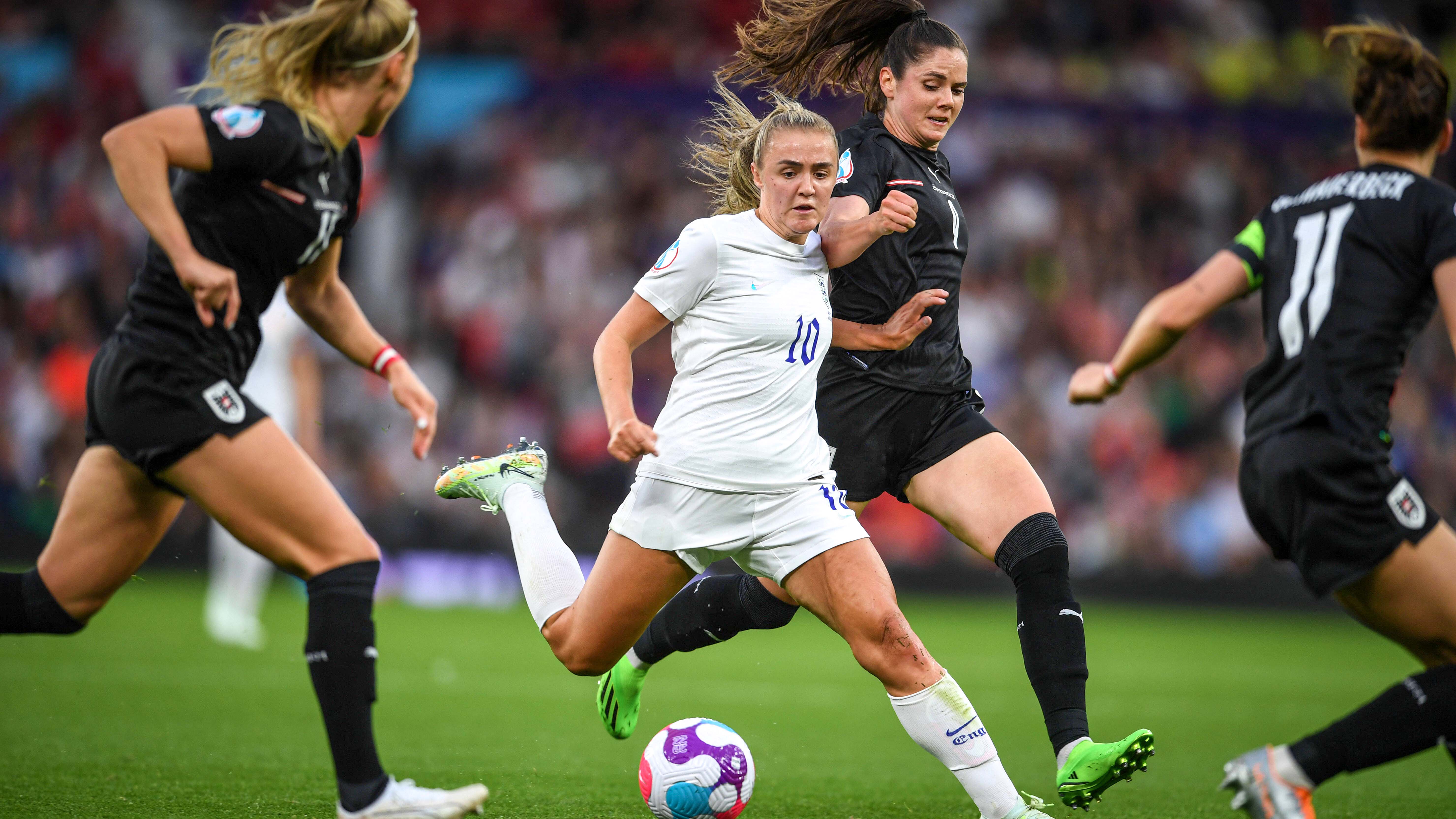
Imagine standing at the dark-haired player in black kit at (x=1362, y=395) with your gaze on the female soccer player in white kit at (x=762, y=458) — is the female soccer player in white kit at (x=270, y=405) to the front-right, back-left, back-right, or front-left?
front-right

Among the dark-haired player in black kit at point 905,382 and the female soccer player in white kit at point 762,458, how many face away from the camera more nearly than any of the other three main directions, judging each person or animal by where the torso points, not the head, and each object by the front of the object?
0

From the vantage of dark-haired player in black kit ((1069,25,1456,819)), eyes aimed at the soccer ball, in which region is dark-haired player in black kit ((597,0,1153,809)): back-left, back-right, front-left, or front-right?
front-right

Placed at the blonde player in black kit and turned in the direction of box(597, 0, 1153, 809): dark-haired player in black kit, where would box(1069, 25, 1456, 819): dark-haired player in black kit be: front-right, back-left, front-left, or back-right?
front-right

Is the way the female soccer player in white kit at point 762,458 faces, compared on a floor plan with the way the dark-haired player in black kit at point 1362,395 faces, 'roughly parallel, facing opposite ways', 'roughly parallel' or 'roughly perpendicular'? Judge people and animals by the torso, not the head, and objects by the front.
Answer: roughly perpendicular

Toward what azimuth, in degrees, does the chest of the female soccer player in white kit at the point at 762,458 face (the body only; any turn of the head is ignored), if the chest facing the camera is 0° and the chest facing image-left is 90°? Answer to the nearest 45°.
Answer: approximately 315°
